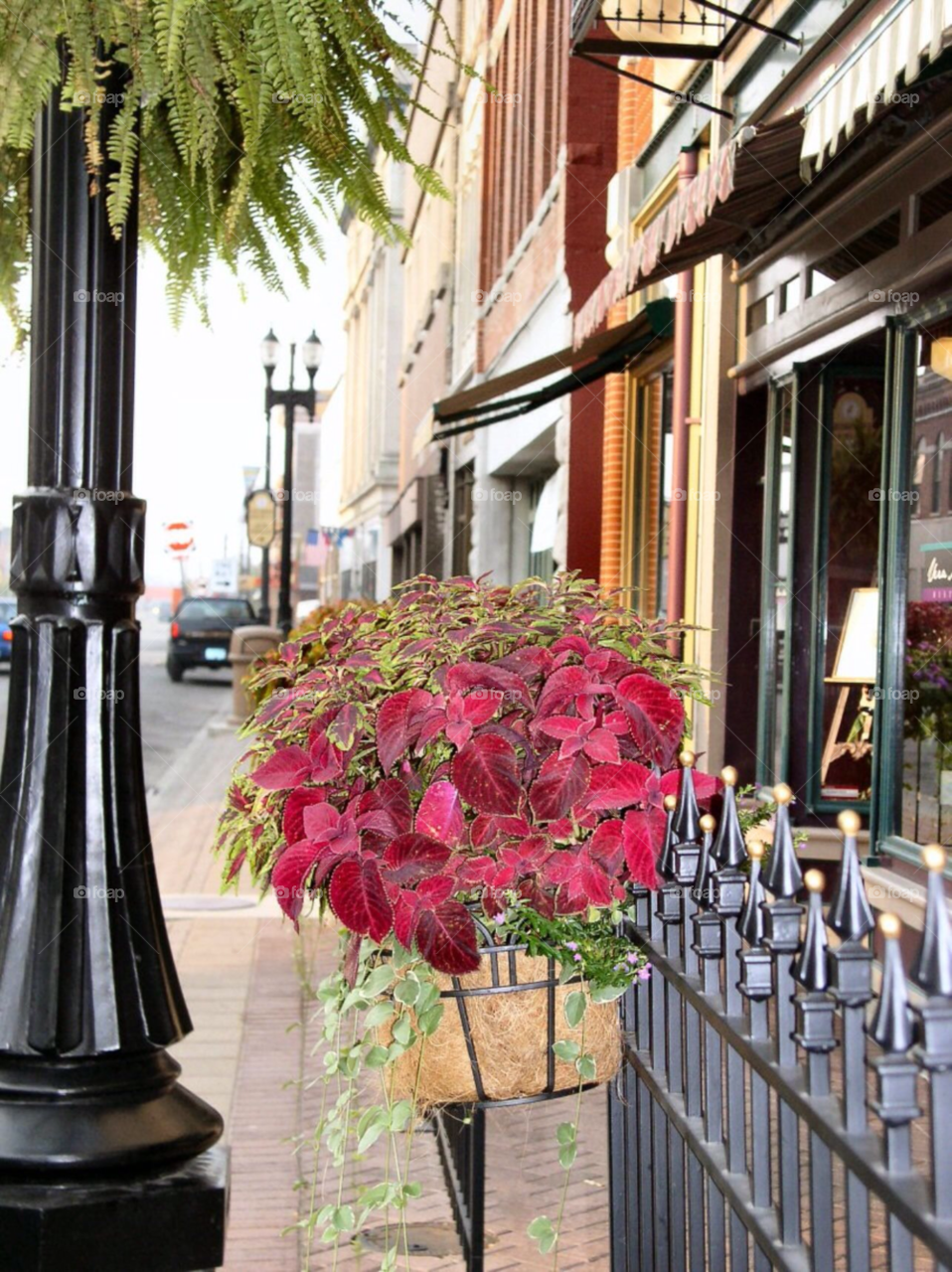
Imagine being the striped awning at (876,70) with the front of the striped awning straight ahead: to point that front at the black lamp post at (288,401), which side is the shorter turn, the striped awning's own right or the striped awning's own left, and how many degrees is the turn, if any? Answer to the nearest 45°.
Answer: approximately 90° to the striped awning's own right

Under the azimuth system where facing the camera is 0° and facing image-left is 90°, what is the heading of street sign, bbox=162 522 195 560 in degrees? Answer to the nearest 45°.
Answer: approximately 0°

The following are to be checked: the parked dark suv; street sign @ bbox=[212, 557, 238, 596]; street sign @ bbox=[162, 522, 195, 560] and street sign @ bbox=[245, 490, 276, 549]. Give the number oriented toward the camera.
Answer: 3

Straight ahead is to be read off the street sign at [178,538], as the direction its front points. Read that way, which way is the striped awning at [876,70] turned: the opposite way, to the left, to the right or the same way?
to the right

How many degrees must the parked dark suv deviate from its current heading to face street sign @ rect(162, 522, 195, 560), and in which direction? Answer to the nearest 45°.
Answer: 0° — it already faces it

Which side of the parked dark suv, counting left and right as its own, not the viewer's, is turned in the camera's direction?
back
